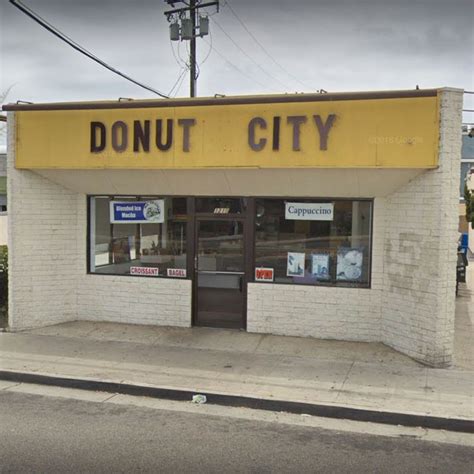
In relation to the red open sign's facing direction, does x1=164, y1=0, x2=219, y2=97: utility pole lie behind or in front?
behind

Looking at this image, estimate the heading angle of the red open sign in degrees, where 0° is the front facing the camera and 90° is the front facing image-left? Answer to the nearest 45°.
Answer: approximately 0°

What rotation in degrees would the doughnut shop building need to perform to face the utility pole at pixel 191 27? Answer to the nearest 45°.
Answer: approximately 180°

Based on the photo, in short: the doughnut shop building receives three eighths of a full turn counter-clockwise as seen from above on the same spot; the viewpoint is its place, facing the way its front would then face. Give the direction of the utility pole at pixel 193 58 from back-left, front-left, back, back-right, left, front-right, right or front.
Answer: front-left

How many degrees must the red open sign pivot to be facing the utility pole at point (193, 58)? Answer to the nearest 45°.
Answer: approximately 180°
